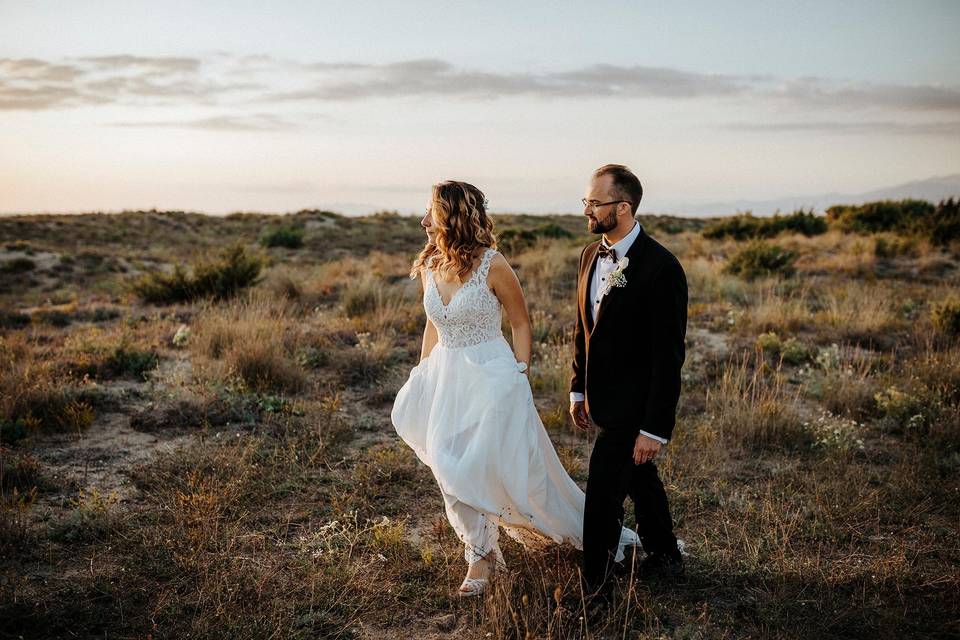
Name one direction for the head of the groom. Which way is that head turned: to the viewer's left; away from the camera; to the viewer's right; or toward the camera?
to the viewer's left

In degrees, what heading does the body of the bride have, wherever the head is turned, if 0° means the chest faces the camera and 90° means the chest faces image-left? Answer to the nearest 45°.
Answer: approximately 45°

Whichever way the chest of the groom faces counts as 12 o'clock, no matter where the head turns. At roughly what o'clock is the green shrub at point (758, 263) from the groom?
The green shrub is roughly at 5 o'clock from the groom.

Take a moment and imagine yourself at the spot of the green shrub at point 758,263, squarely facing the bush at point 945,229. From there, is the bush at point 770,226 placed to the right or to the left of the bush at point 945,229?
left

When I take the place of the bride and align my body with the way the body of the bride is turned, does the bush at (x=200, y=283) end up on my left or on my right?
on my right

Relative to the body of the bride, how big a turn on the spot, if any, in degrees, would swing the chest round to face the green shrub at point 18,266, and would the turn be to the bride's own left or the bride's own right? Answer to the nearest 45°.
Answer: approximately 90° to the bride's own right

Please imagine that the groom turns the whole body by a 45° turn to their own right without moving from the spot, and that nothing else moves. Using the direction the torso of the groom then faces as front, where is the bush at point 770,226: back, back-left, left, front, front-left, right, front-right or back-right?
right

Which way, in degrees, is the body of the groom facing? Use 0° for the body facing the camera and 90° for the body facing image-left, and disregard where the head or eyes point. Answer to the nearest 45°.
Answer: approximately 45°
